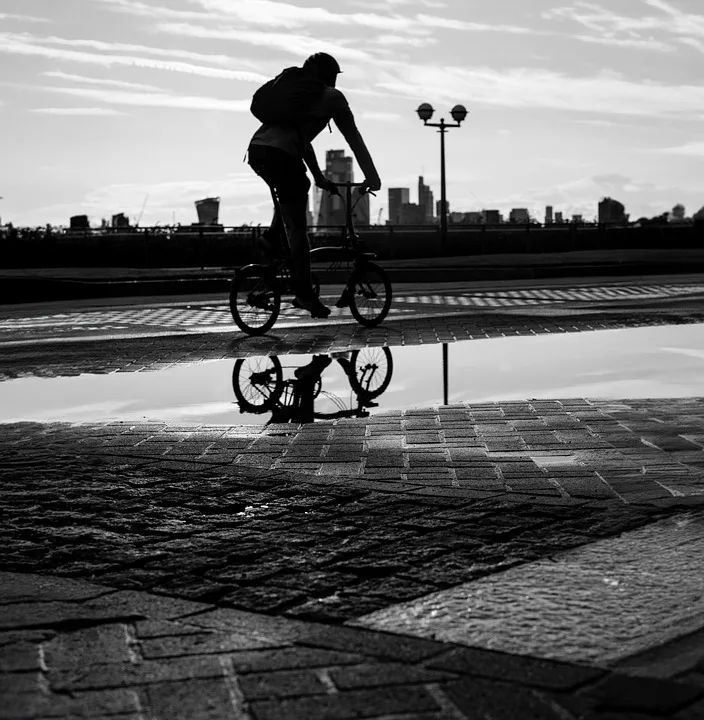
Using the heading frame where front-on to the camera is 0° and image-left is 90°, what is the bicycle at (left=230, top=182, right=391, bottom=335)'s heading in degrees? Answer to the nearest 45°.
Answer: approximately 225°

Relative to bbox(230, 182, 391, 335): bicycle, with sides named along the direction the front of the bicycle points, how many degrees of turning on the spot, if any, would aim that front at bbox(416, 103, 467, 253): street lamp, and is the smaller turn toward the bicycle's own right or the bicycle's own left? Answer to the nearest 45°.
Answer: approximately 45° to the bicycle's own left
